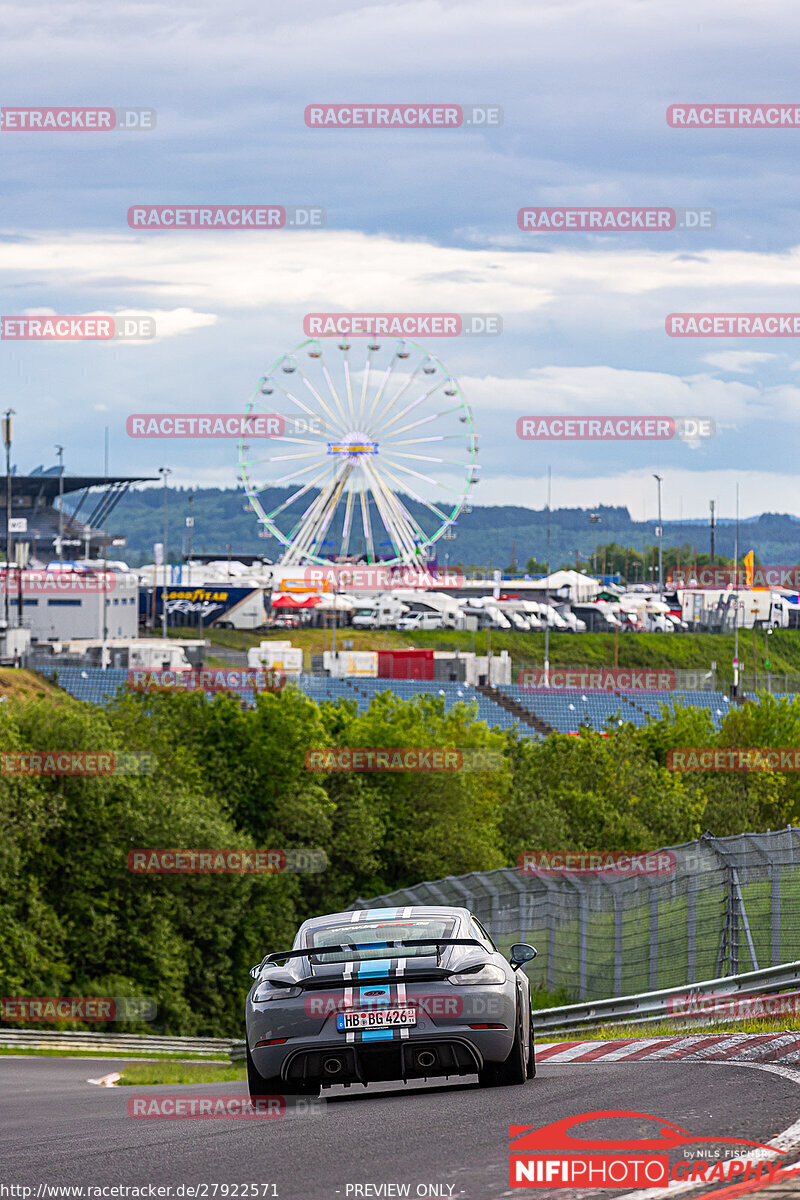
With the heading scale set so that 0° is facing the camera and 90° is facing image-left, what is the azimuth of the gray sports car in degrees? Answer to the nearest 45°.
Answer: approximately 180°

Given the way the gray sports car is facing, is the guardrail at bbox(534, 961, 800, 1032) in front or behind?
in front

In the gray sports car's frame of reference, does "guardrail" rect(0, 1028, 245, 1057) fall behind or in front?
in front

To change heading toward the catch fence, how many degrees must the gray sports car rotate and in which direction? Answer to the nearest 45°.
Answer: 0° — it already faces it
